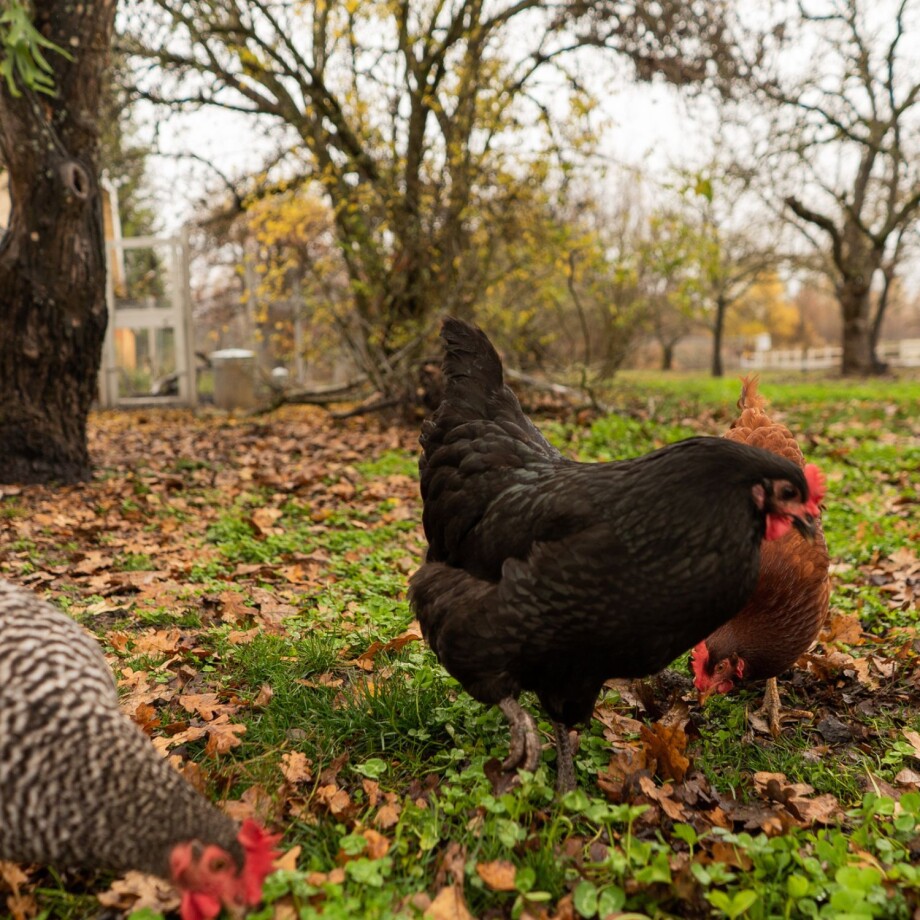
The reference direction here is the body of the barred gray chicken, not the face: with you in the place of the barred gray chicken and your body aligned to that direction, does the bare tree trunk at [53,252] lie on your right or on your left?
on your left

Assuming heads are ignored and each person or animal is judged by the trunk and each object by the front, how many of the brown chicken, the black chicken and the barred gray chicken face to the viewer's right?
2

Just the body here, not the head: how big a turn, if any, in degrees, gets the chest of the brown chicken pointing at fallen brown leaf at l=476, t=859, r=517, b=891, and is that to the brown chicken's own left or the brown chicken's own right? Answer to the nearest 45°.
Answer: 0° — it already faces it

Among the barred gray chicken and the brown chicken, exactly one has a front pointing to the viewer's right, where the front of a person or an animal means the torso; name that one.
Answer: the barred gray chicken

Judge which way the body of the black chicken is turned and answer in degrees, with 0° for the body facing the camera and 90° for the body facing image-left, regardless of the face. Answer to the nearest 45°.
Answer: approximately 270°

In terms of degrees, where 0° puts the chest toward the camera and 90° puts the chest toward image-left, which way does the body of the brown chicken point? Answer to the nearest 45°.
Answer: approximately 45°

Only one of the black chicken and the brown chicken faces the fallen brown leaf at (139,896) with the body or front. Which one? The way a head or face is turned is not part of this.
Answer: the brown chicken

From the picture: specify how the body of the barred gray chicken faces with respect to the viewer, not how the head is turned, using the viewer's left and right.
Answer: facing to the right of the viewer

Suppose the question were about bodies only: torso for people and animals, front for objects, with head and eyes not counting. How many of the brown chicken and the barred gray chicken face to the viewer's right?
1
